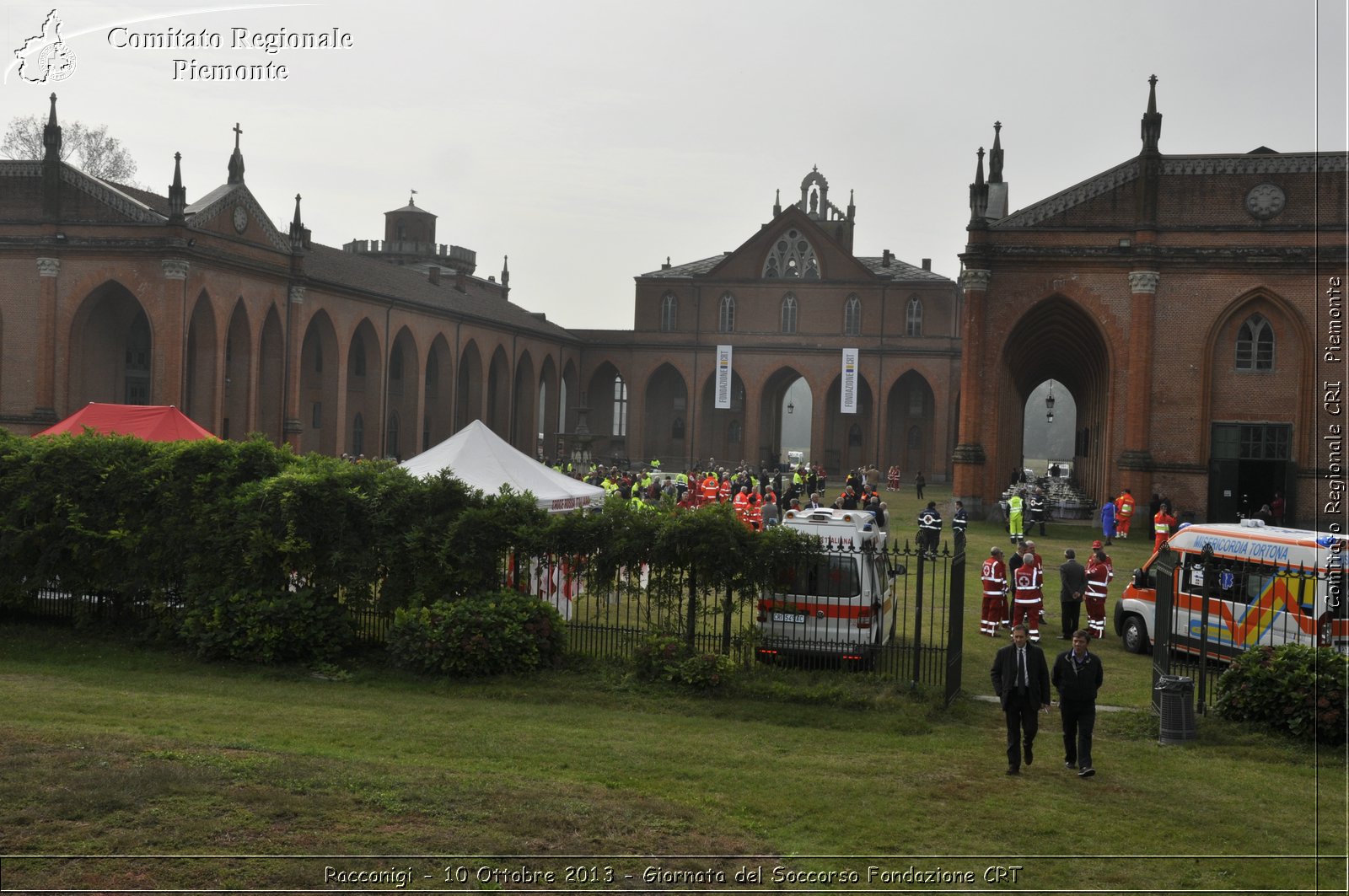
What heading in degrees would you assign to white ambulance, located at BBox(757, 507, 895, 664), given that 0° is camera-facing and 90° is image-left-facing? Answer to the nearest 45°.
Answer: approximately 180°

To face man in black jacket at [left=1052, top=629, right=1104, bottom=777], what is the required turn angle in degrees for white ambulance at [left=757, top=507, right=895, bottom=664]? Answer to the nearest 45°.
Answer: approximately 135° to its right

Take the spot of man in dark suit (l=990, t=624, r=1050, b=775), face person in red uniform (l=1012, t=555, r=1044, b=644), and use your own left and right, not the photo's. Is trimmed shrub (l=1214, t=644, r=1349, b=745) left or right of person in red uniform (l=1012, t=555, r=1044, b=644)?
right

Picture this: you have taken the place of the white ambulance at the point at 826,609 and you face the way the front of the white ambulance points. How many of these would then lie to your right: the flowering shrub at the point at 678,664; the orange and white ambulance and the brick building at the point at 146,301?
1

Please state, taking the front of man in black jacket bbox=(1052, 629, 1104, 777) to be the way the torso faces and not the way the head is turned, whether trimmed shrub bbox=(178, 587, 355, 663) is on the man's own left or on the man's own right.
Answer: on the man's own right

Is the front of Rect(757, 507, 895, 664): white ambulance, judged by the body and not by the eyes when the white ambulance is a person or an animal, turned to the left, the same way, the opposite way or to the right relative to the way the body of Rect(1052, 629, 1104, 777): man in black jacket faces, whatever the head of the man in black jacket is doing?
the opposite way

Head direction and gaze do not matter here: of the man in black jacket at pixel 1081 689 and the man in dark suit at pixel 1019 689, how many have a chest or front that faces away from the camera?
0

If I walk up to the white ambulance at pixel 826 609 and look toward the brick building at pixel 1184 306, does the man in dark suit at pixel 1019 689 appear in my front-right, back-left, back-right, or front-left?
back-right

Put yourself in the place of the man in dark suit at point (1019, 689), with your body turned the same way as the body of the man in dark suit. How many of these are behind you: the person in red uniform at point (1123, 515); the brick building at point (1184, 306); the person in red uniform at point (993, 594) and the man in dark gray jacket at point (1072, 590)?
4
